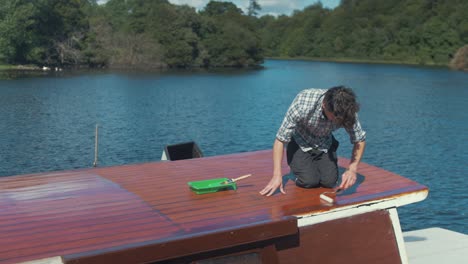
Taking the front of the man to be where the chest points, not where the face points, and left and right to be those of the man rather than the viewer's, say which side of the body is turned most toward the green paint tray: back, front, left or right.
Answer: right

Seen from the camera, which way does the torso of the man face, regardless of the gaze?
toward the camera
